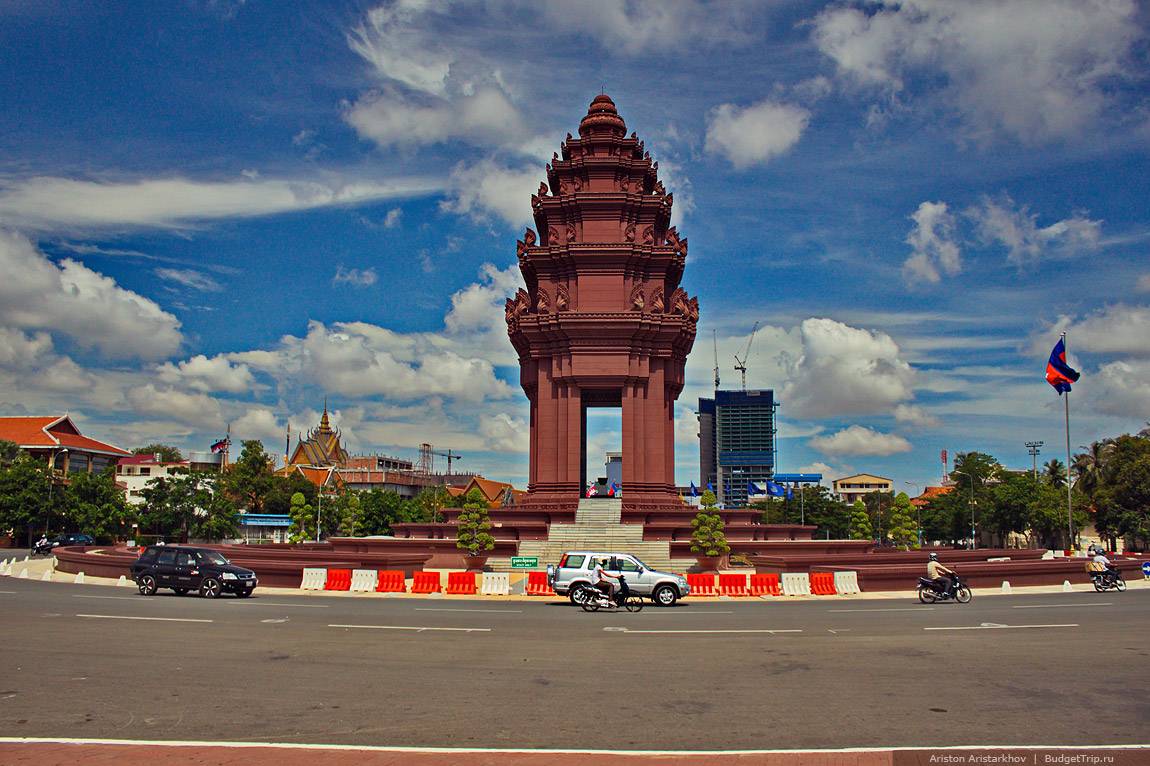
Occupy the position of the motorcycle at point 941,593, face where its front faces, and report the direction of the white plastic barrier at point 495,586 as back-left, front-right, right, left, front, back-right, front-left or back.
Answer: back

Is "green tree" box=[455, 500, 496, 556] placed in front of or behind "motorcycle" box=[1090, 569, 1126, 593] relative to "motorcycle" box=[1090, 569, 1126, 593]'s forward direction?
behind

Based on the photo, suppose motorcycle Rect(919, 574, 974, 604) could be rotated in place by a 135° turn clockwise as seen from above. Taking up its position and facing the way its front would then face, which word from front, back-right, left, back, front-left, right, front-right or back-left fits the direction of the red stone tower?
right

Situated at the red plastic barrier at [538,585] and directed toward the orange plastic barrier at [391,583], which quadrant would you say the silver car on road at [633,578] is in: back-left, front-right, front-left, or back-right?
back-left

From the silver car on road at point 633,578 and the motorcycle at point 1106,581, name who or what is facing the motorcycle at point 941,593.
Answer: the silver car on road

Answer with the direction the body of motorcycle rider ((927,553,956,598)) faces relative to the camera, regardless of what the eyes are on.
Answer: to the viewer's right

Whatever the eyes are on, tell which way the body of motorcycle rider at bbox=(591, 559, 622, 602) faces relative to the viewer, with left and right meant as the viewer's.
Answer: facing to the right of the viewer

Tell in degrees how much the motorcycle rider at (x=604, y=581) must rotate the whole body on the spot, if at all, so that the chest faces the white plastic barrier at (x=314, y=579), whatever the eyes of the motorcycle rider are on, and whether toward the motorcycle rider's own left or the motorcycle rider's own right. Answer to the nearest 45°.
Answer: approximately 135° to the motorcycle rider's own left

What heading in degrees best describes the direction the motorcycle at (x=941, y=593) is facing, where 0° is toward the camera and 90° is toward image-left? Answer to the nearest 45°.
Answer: approximately 270°

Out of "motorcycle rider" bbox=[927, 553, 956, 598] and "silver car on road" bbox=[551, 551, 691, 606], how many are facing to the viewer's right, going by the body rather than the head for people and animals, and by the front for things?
2

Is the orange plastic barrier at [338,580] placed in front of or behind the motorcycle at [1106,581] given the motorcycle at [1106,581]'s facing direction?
behind

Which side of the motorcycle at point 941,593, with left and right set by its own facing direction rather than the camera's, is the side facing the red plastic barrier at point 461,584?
back

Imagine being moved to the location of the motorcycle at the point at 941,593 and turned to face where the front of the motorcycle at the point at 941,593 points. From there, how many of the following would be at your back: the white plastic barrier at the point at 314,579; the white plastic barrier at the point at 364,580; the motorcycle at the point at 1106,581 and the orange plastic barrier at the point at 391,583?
3

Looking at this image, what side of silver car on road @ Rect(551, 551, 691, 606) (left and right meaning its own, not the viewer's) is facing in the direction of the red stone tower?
left
